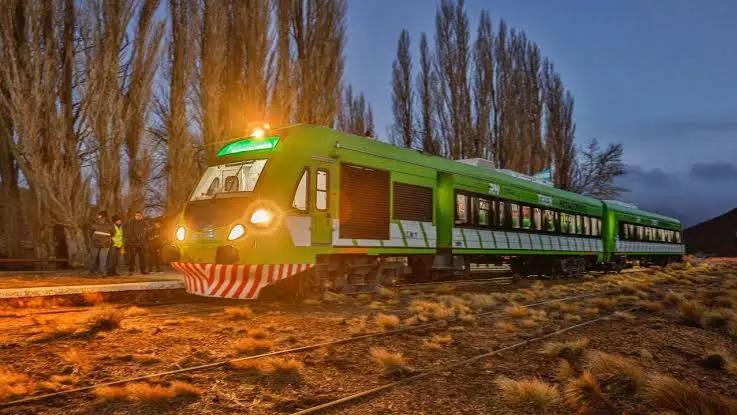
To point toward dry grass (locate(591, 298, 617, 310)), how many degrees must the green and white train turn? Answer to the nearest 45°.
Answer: approximately 135° to its left

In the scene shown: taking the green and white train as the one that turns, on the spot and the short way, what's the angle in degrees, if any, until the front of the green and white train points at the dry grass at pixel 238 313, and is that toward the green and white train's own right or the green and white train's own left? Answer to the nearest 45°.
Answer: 0° — it already faces it

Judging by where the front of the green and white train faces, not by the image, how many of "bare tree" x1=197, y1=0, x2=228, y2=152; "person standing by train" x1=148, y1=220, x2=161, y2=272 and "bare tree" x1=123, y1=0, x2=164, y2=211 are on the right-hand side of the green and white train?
3

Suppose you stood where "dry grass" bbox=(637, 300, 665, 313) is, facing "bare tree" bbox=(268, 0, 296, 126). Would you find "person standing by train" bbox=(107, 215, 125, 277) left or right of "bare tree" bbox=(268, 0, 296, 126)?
left

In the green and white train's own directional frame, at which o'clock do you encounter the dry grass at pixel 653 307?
The dry grass is roughly at 7 o'clock from the green and white train.

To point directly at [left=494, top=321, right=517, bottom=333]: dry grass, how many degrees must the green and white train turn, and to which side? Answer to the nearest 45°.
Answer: approximately 90° to its left

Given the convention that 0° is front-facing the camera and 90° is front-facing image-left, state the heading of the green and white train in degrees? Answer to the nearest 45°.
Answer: approximately 45°

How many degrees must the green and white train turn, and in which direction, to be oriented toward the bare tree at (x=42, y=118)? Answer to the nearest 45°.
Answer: approximately 90° to its right

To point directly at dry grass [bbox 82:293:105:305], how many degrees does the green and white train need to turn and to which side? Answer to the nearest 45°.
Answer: approximately 45° to its right

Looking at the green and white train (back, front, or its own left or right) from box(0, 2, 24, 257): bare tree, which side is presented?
right

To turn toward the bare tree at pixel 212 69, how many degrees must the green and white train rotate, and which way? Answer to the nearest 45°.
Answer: approximately 90° to its right

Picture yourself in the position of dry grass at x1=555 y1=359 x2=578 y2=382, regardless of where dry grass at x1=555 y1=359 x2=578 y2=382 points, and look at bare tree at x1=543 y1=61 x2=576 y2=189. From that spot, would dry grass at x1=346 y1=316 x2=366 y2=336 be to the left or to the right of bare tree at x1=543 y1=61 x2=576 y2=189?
left

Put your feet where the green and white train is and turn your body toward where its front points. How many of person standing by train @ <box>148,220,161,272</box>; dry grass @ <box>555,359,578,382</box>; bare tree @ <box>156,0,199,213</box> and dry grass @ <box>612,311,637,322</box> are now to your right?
2

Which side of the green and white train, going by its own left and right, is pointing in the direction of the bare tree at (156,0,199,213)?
right
